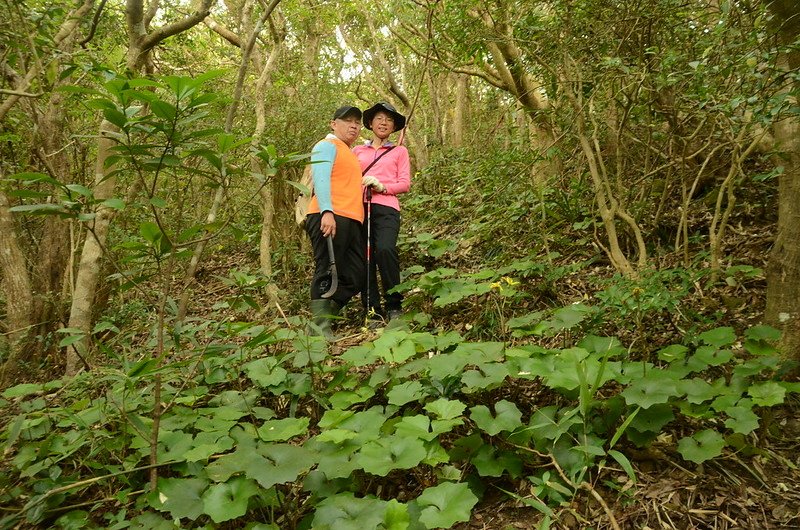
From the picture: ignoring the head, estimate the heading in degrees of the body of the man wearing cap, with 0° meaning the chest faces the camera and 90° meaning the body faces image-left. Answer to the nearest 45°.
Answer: approximately 315°

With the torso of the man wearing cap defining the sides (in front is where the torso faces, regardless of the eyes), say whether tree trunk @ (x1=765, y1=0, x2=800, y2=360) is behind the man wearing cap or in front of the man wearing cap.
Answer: in front

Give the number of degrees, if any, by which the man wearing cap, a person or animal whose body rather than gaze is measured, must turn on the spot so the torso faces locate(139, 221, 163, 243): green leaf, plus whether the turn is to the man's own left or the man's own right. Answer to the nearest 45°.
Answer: approximately 45° to the man's own right
